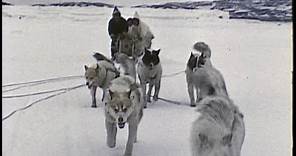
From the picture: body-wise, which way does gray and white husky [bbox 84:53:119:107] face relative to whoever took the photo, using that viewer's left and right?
facing the viewer and to the left of the viewer

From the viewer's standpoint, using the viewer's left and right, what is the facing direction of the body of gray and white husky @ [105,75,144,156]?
facing the viewer

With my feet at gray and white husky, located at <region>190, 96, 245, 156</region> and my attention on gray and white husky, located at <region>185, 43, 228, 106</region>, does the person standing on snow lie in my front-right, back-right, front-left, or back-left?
front-left

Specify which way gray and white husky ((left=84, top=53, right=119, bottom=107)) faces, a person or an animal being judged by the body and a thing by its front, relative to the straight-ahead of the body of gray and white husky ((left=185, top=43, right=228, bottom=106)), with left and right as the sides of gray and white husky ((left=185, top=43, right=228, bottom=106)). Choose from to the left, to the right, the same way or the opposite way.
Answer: the same way

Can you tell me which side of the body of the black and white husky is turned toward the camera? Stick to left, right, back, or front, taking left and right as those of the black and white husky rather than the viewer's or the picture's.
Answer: front
